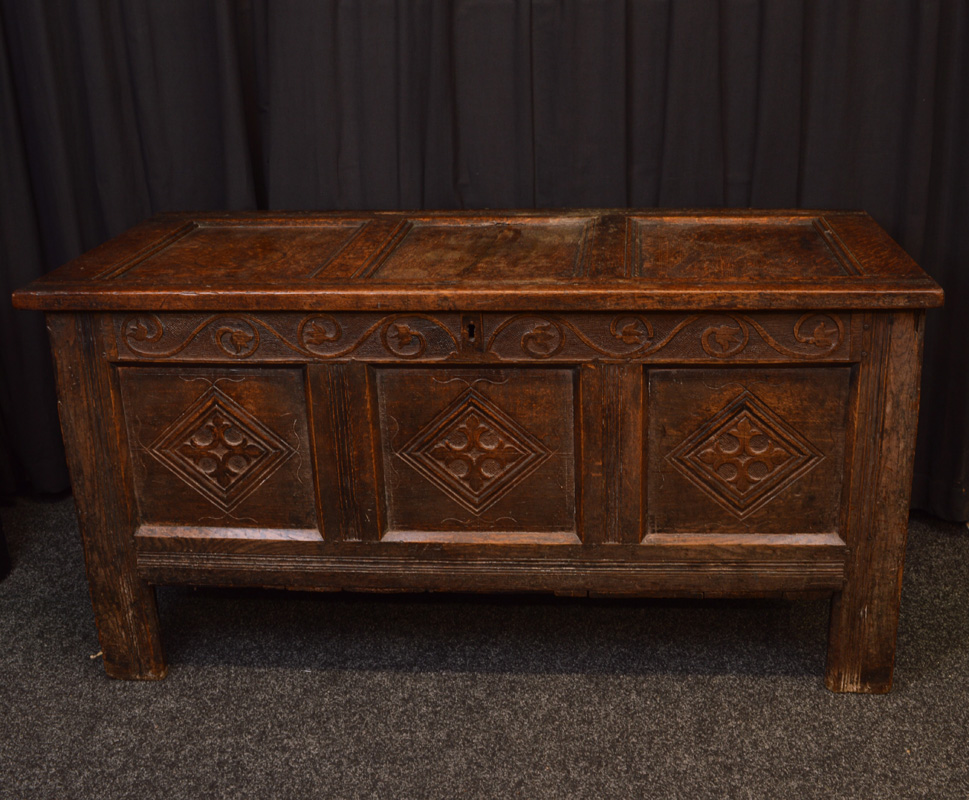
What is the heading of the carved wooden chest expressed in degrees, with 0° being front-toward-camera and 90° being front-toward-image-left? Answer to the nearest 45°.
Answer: approximately 0°
